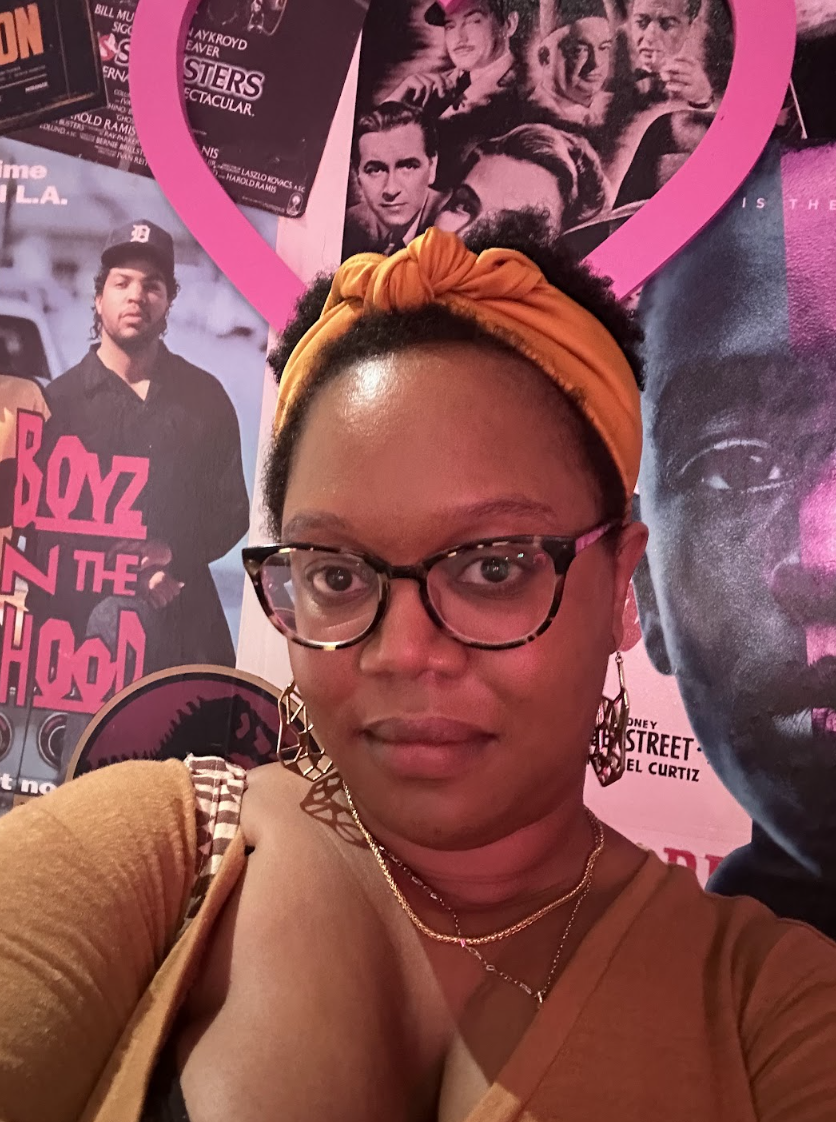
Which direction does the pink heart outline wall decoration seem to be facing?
toward the camera

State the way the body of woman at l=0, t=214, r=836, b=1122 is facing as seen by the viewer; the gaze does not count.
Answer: toward the camera

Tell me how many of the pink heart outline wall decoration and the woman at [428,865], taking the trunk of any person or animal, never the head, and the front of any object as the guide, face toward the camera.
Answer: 2
